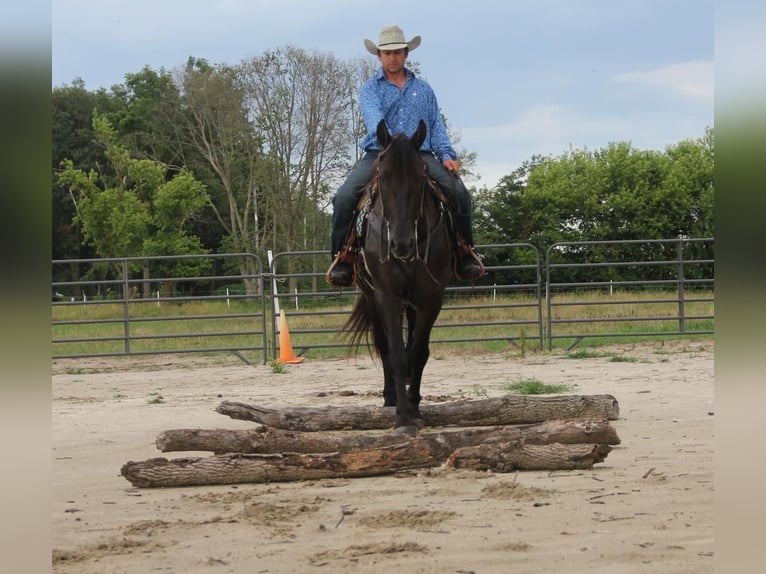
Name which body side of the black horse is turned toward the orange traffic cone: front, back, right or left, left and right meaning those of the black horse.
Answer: back

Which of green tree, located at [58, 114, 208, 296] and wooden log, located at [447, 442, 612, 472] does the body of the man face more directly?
the wooden log

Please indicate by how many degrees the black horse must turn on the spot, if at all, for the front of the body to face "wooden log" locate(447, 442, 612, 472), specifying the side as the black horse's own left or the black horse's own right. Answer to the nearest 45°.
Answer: approximately 45° to the black horse's own left

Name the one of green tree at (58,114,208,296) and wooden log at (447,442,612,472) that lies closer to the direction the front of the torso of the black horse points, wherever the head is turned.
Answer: the wooden log

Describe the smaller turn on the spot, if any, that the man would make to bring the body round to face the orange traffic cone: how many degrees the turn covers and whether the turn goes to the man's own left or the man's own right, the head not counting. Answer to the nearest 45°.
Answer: approximately 180°

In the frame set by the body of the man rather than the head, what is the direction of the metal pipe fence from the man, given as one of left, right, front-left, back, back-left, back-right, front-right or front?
back

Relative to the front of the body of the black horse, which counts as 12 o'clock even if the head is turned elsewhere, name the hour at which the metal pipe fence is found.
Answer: The metal pipe fence is roughly at 6 o'clock from the black horse.

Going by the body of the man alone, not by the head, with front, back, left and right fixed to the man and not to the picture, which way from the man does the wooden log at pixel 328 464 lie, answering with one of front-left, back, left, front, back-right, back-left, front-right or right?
front

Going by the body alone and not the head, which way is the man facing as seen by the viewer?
toward the camera

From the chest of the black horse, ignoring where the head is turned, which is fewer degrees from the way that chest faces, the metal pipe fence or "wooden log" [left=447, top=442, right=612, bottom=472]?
the wooden log
